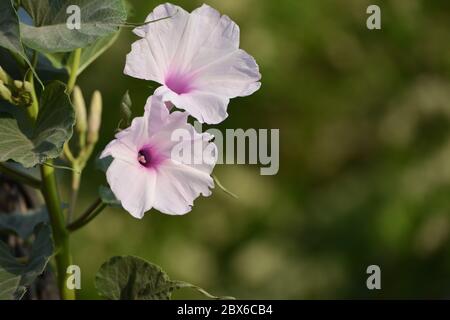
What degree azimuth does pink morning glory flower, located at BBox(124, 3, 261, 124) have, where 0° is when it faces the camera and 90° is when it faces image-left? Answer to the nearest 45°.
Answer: approximately 315°
